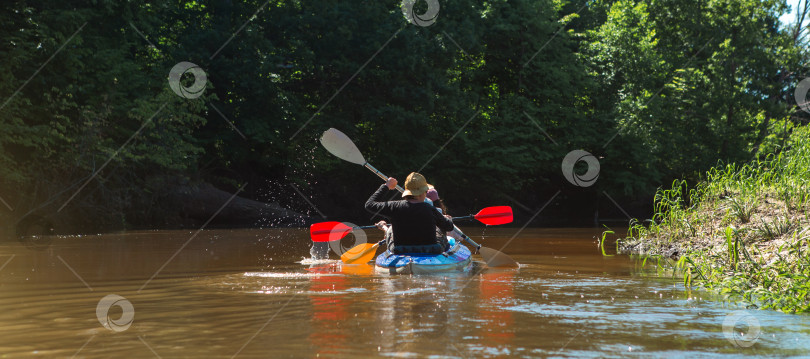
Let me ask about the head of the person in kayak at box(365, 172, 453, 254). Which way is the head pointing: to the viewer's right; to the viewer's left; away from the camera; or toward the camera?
away from the camera

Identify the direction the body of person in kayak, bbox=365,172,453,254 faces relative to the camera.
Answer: away from the camera
